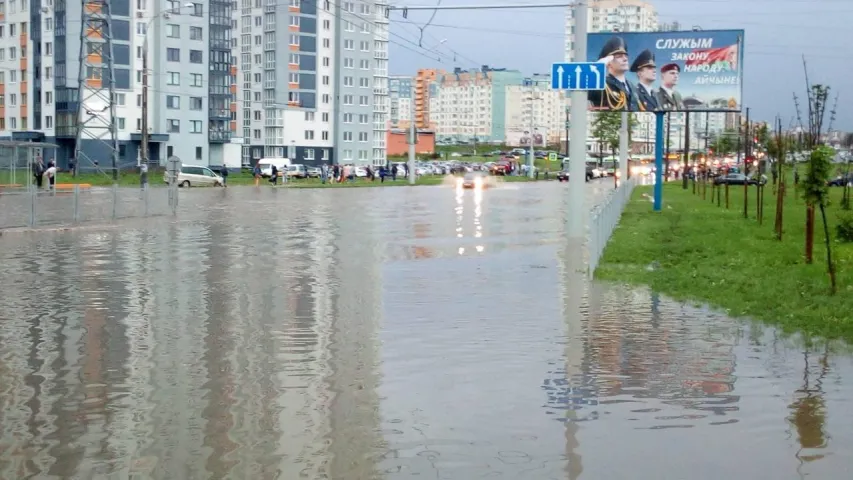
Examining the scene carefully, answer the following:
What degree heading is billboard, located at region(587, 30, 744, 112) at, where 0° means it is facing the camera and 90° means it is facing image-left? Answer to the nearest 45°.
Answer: approximately 0°

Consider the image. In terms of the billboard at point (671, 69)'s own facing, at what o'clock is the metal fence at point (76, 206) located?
The metal fence is roughly at 2 o'clock from the billboard.

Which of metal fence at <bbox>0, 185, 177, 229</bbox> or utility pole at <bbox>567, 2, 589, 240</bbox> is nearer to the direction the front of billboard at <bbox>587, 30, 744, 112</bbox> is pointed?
the utility pole

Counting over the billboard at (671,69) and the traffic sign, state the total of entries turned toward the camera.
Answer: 2

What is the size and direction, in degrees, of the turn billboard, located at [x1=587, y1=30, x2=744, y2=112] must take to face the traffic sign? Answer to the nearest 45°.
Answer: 0° — it already faces it

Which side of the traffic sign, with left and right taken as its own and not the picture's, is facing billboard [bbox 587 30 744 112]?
back

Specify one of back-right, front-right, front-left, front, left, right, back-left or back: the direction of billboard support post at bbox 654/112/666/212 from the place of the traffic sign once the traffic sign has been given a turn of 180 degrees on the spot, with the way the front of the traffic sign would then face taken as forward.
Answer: front

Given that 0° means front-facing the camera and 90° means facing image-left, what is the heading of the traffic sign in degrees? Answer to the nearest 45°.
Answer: approximately 0°
